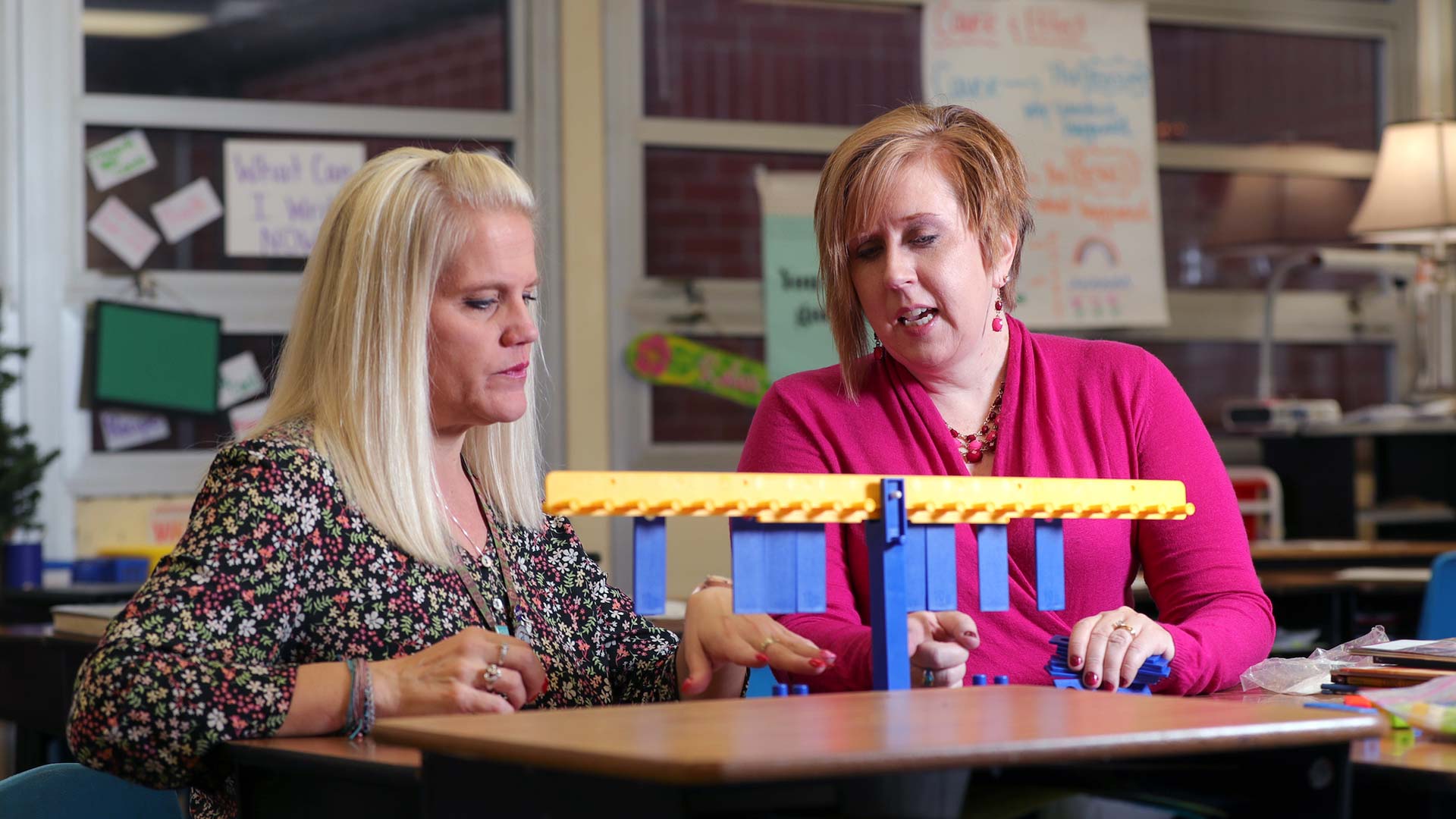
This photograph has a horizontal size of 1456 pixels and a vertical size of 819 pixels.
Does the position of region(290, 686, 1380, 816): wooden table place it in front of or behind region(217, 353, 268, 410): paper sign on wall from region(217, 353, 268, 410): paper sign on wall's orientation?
in front

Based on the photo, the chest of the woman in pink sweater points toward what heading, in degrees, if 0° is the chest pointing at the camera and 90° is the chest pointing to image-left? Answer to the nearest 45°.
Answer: approximately 0°

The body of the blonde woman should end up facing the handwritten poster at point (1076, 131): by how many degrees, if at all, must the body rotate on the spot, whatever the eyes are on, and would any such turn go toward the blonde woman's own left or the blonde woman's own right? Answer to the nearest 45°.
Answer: approximately 90° to the blonde woman's own left

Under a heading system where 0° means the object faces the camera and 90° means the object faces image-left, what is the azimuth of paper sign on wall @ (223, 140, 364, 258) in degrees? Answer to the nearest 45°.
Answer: approximately 0°

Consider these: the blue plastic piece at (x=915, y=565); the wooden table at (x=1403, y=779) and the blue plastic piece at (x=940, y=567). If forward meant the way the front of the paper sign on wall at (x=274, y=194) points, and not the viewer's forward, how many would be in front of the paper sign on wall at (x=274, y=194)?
3

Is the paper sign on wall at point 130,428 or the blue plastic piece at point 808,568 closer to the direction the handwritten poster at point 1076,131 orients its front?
the blue plastic piece

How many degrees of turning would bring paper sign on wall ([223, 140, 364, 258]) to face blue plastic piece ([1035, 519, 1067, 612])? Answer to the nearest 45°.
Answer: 0° — it already faces it

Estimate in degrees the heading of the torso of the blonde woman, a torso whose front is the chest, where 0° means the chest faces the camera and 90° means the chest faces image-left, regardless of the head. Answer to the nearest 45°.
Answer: approximately 315°

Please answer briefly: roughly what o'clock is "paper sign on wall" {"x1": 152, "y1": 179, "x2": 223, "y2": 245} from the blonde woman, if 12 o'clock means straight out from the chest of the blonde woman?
The paper sign on wall is roughly at 7 o'clock from the blonde woman.

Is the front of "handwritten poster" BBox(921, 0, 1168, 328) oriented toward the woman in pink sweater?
yes
